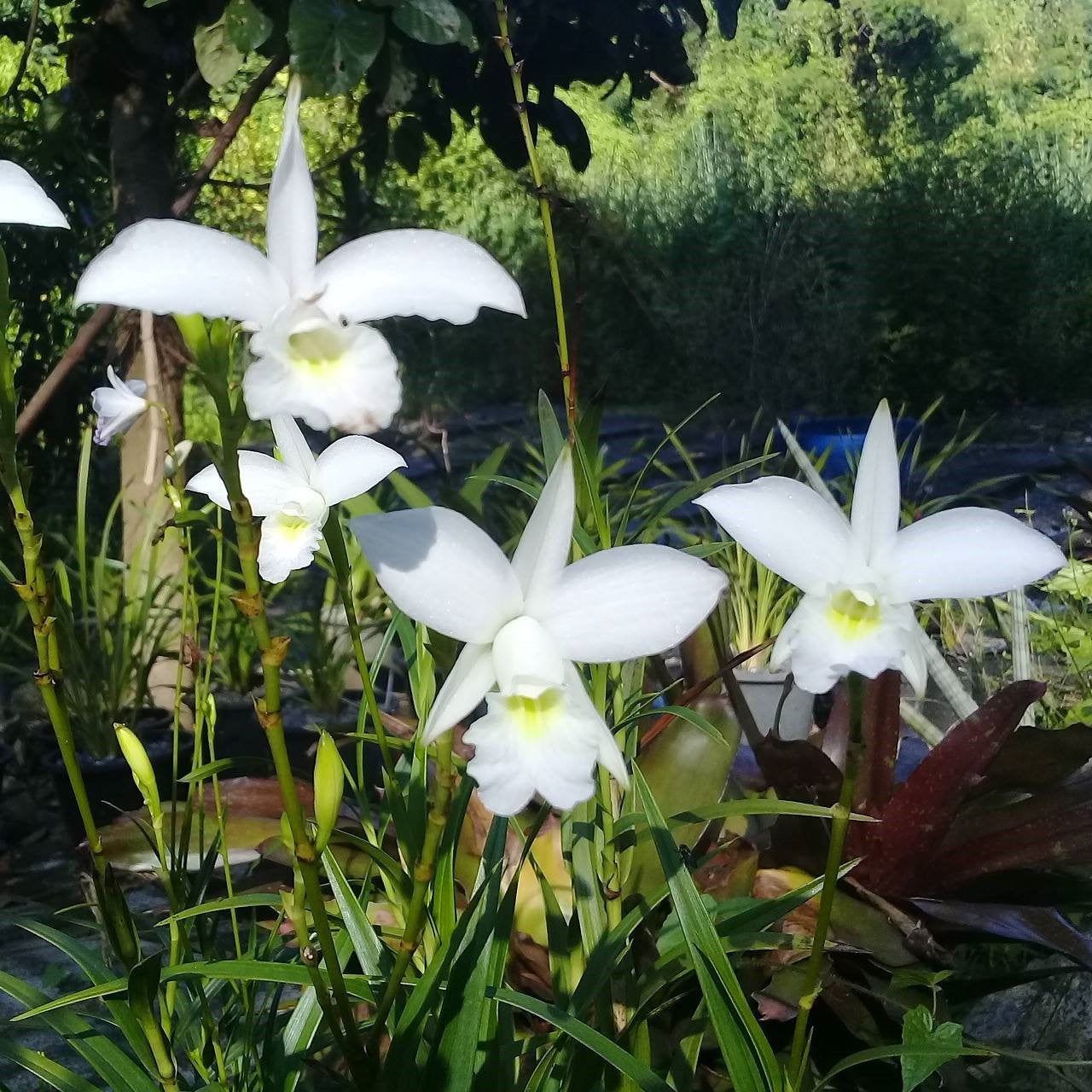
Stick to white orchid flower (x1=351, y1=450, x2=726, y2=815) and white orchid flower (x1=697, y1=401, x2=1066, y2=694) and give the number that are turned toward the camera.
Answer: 2

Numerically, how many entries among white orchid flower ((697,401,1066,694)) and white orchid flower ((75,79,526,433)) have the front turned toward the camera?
2

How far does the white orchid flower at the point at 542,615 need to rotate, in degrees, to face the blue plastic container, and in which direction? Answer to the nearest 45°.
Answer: approximately 180°

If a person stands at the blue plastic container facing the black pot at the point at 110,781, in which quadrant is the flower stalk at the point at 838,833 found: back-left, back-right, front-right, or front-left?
front-left

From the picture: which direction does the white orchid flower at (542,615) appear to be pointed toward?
toward the camera

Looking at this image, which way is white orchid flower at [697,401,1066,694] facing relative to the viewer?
toward the camera
